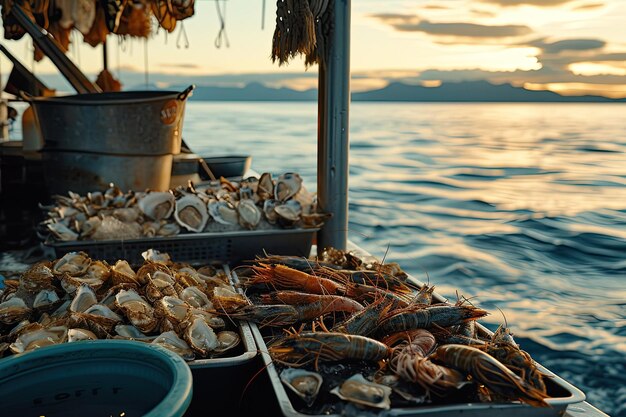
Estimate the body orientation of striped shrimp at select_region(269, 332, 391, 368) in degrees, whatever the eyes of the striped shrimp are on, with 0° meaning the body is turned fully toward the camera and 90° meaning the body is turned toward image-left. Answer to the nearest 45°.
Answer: approximately 90°

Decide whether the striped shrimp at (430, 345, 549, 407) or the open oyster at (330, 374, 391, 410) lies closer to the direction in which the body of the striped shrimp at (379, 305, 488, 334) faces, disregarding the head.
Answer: the striped shrimp

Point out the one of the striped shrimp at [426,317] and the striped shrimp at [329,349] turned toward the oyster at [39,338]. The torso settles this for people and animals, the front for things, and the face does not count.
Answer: the striped shrimp at [329,349]

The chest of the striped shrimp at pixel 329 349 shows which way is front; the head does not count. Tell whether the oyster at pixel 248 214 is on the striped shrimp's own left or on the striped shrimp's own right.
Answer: on the striped shrimp's own right

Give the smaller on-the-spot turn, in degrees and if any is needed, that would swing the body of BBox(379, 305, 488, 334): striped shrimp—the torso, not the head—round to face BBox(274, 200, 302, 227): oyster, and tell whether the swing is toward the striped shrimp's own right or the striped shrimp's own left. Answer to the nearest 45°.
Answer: approximately 135° to the striped shrimp's own left

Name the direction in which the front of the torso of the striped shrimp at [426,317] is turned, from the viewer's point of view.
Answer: to the viewer's right

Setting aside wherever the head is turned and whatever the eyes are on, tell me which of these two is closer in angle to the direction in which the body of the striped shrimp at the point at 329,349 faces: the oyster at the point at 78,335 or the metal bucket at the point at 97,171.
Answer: the oyster

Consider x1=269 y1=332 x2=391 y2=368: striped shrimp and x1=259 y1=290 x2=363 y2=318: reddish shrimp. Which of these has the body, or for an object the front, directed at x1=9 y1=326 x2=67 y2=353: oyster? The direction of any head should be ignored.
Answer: x1=269 y1=332 x2=391 y2=368: striped shrimp

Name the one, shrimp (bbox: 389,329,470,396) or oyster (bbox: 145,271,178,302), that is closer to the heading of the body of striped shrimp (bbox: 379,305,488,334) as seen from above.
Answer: the shrimp

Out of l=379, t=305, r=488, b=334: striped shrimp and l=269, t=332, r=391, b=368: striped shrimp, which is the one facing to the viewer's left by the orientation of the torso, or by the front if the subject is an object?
l=269, t=332, r=391, b=368: striped shrimp
